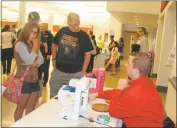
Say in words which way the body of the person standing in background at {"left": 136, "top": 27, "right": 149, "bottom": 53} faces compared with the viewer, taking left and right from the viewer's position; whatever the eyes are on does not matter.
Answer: facing the viewer and to the left of the viewer

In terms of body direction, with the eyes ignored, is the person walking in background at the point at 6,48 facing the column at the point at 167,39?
no

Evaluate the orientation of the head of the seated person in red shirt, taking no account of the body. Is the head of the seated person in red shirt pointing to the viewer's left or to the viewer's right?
to the viewer's left

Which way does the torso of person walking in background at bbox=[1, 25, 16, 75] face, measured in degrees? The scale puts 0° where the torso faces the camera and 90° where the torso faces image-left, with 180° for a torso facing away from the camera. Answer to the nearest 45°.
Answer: approximately 180°

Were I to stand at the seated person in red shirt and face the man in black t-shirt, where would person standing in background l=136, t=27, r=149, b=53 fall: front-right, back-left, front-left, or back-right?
front-right

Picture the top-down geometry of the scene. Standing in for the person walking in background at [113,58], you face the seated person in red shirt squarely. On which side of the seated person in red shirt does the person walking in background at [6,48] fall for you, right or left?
right
